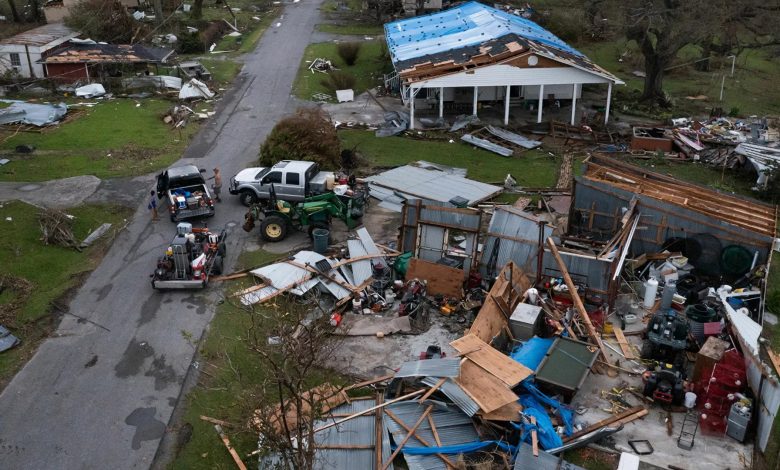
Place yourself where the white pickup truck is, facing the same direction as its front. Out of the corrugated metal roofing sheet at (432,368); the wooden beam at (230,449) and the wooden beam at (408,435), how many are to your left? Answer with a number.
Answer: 3

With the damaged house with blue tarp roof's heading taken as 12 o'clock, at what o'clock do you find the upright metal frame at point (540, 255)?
The upright metal frame is roughly at 12 o'clock from the damaged house with blue tarp roof.

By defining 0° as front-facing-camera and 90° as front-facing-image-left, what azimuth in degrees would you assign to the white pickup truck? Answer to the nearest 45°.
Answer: approximately 90°

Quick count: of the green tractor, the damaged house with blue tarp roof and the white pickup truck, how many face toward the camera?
1

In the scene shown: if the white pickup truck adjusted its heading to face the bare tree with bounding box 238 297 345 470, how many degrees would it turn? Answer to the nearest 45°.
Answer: approximately 90° to its left

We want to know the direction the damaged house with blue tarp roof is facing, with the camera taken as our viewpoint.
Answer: facing the viewer

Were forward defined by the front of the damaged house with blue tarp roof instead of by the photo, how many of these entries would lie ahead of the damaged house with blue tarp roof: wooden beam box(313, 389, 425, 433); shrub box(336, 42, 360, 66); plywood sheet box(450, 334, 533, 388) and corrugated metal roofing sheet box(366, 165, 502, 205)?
3

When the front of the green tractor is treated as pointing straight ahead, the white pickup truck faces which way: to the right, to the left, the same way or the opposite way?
the opposite way

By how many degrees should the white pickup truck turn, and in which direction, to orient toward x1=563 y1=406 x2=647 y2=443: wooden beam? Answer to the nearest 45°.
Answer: approximately 135° to its left

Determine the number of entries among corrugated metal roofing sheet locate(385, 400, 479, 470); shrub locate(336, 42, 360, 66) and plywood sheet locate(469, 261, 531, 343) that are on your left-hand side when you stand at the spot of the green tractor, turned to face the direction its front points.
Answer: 1

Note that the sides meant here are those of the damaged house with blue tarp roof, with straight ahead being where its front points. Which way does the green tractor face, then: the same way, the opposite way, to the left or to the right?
to the left

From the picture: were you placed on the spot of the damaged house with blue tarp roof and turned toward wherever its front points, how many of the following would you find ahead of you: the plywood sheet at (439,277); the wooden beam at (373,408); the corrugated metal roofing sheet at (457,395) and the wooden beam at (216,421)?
4

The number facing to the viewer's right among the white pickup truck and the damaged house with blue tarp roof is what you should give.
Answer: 0

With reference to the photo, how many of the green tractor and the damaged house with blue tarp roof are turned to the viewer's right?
1

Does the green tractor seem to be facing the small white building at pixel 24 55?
no

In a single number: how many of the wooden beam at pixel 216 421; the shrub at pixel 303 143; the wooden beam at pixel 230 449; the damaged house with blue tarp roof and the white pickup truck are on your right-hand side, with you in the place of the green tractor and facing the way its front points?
2

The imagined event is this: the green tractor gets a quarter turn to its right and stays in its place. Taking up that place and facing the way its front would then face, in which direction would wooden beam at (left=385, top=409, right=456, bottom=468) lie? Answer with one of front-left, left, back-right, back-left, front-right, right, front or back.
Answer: front

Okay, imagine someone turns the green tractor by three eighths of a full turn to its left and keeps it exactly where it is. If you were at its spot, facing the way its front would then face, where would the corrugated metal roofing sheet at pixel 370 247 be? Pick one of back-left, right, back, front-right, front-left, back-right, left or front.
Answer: back

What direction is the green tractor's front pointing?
to the viewer's right

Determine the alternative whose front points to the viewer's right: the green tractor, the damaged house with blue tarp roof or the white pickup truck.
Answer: the green tractor

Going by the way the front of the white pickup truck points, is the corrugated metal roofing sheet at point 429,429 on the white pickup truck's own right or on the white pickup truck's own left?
on the white pickup truck's own left

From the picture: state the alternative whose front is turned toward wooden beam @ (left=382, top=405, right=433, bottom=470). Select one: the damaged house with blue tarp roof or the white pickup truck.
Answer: the damaged house with blue tarp roof
